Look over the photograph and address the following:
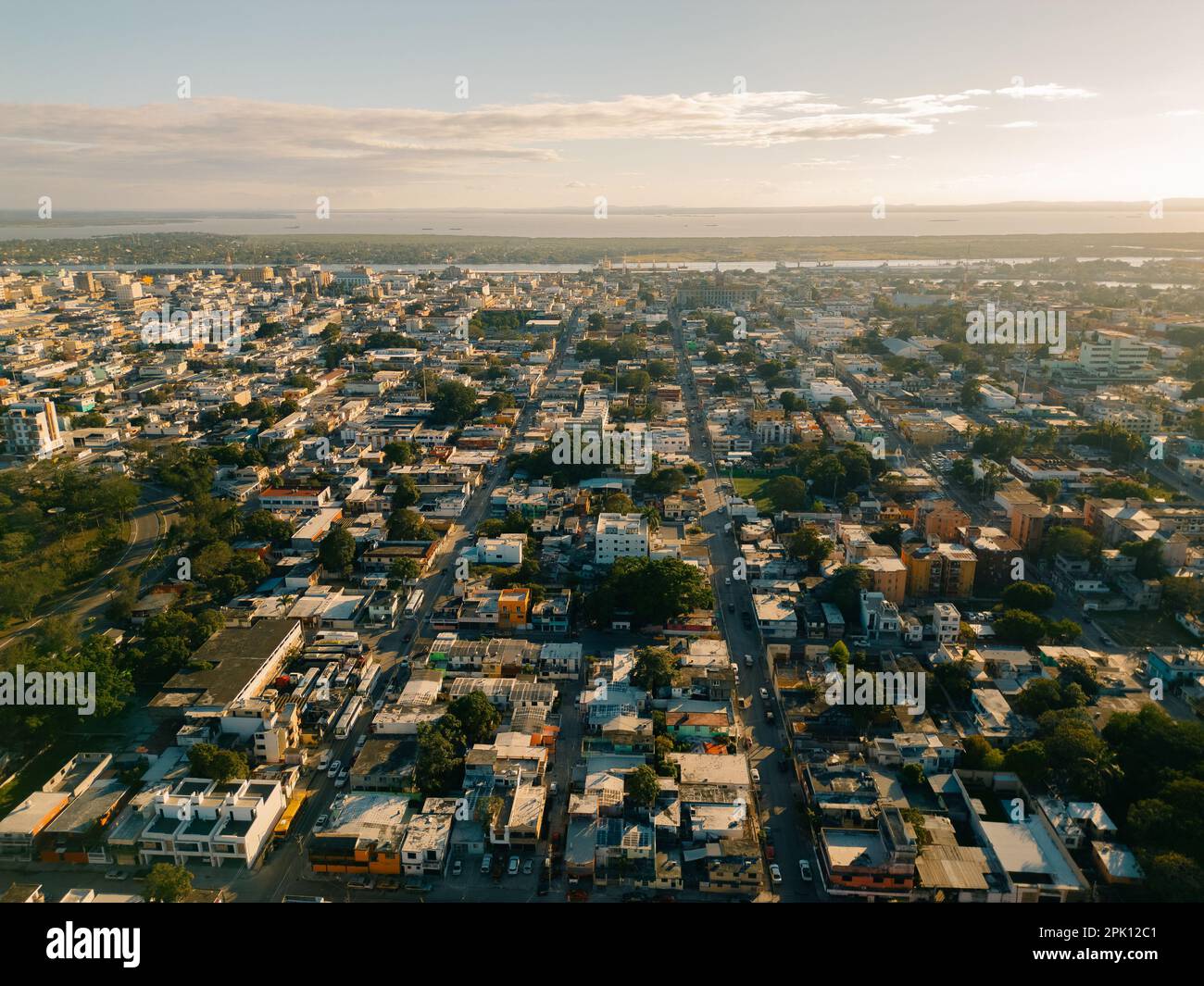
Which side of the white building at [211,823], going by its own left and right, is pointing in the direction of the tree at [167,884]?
front

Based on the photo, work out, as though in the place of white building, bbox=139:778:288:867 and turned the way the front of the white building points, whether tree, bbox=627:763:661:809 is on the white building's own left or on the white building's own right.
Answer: on the white building's own left

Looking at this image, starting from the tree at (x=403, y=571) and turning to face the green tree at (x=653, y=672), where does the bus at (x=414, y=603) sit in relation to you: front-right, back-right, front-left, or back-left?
front-right

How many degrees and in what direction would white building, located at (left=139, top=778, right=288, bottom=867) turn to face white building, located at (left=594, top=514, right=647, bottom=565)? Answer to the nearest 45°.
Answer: approximately 135° to its left

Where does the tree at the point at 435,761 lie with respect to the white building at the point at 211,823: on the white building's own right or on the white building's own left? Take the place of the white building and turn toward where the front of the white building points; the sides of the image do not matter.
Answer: on the white building's own left

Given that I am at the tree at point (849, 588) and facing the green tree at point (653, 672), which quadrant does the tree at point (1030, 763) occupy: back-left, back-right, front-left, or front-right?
front-left

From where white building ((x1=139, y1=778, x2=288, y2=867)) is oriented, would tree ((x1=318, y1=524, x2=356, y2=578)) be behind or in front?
behind

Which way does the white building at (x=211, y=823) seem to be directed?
toward the camera
